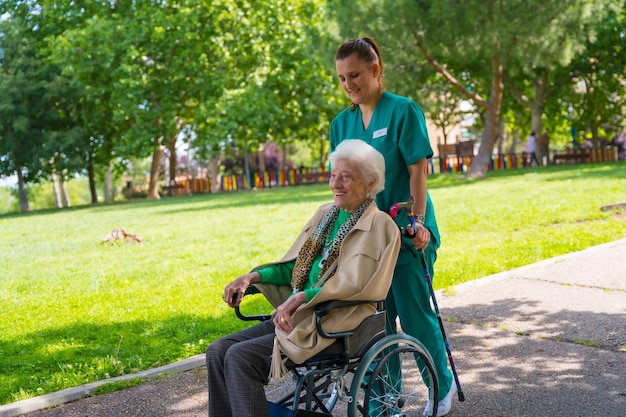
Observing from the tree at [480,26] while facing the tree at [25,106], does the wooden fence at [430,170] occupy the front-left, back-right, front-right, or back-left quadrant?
front-right

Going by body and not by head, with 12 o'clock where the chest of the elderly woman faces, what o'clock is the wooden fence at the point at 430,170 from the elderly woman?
The wooden fence is roughly at 5 o'clock from the elderly woman.

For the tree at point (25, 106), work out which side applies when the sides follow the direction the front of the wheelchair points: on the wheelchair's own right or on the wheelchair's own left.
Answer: on the wheelchair's own right

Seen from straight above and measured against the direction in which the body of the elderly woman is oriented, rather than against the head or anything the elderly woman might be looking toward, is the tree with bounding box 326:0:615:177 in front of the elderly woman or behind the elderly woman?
behind

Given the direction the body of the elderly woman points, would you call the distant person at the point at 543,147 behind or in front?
behind

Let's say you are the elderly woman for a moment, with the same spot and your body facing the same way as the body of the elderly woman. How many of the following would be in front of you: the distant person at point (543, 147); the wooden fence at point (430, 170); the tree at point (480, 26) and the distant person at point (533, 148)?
0

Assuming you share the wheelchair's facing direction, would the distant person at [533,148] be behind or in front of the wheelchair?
behind

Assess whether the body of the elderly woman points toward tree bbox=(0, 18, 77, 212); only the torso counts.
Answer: no

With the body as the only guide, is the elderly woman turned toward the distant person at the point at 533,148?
no

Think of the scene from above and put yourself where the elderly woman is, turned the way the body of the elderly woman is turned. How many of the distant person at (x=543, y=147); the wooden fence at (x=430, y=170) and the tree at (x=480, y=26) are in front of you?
0

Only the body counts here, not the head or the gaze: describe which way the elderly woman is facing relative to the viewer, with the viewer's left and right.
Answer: facing the viewer and to the left of the viewer

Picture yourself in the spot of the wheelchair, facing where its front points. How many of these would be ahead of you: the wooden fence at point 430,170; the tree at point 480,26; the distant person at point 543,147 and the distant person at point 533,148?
0

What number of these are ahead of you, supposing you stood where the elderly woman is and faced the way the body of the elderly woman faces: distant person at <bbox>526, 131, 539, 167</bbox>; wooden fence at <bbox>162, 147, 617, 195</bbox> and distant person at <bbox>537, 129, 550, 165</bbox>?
0
